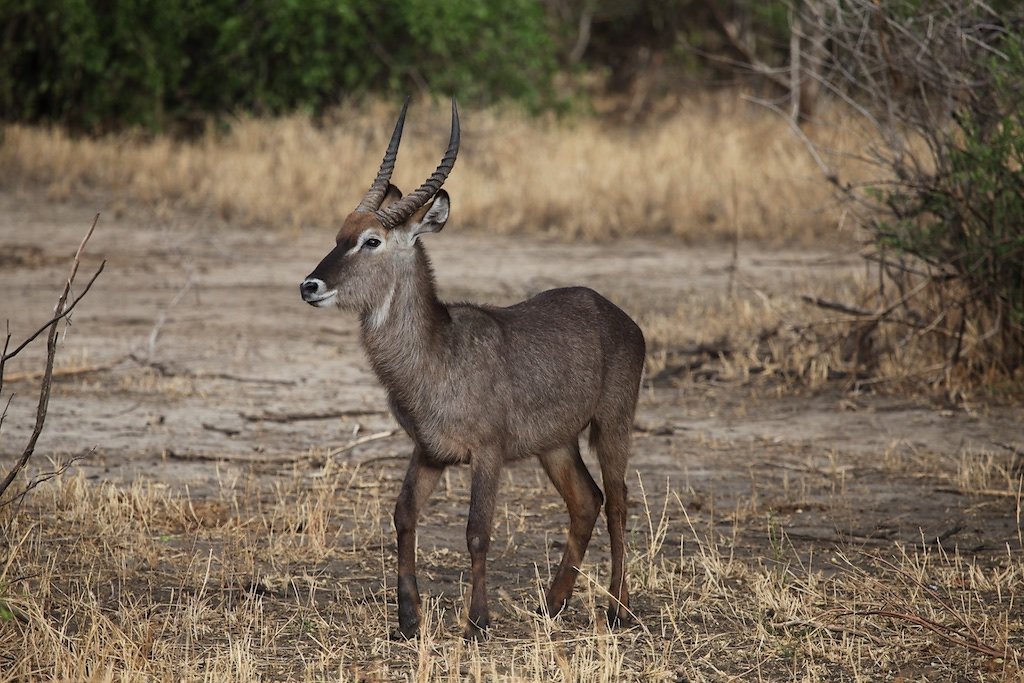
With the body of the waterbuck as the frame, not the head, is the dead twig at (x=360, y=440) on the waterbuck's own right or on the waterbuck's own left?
on the waterbuck's own right

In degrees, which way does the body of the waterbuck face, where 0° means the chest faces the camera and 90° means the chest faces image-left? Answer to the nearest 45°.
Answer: approximately 45°

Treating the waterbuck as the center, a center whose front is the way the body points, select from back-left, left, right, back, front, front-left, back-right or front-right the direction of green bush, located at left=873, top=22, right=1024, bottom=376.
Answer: back

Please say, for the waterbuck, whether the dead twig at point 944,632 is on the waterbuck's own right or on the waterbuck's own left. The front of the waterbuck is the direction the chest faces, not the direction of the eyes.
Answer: on the waterbuck's own left

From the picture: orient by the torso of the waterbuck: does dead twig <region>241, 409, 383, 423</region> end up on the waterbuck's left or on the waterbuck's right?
on the waterbuck's right
